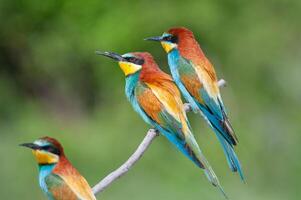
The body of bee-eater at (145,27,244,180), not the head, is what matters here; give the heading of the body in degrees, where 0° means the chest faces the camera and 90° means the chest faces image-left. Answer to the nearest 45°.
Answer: approximately 90°

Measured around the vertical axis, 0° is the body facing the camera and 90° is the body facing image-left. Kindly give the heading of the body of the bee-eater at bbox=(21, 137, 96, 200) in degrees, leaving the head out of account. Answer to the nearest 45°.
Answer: approximately 90°

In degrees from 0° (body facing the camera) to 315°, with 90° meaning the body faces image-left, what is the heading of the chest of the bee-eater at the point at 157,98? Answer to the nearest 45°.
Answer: approximately 90°
